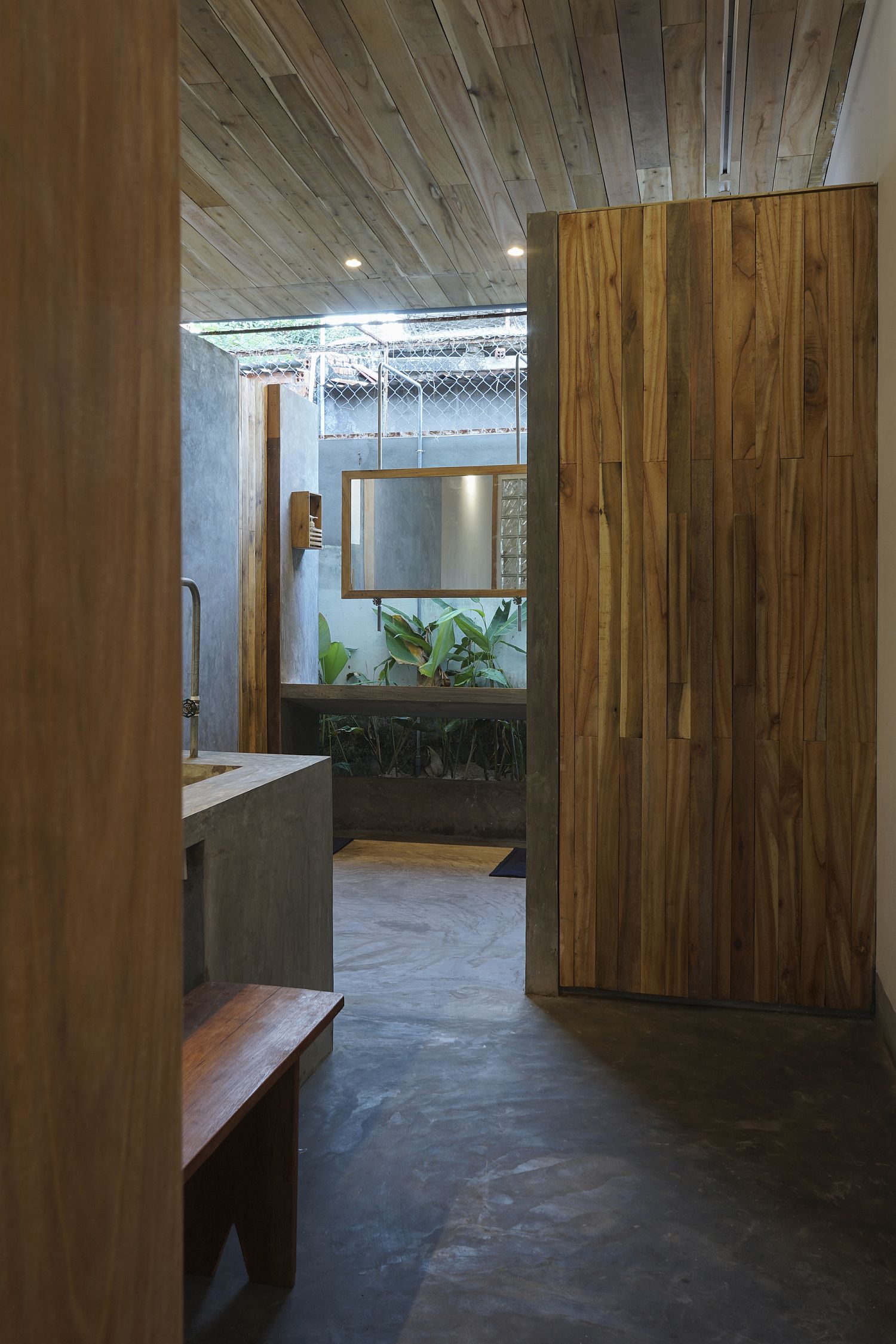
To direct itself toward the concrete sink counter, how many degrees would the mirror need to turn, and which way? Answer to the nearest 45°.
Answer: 0° — it already faces it

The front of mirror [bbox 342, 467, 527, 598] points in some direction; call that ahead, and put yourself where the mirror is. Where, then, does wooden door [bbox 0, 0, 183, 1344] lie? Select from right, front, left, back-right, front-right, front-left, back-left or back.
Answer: front

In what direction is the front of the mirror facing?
toward the camera

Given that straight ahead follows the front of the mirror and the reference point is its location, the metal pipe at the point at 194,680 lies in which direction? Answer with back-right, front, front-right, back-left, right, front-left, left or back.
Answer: front

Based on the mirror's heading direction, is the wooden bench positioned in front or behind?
in front
